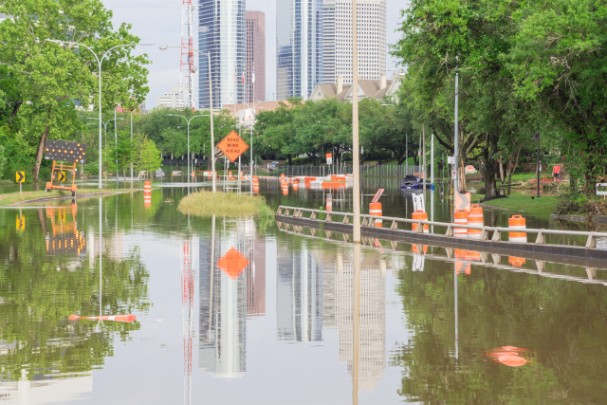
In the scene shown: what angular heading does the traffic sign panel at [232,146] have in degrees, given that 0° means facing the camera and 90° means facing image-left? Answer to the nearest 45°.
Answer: approximately 0°

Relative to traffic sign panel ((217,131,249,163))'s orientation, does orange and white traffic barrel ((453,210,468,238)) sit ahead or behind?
ahead
